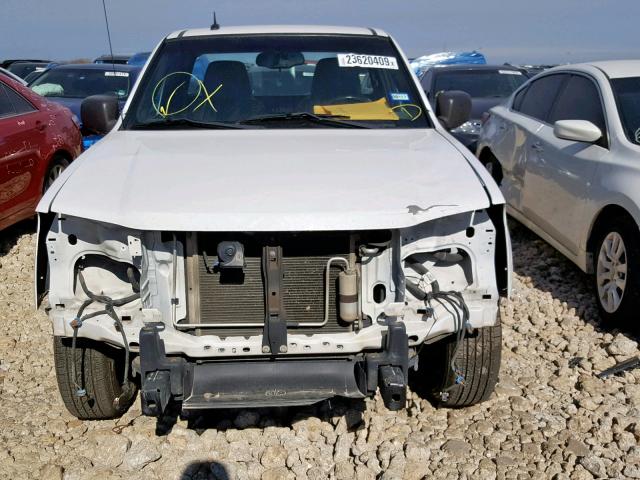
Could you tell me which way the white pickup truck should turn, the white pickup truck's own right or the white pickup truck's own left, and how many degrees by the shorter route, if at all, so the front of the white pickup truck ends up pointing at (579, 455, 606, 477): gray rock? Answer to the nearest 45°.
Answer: approximately 90° to the white pickup truck's own left

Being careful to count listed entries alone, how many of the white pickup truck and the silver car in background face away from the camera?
0

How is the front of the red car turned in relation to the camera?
facing the viewer and to the left of the viewer

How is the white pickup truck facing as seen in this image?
toward the camera

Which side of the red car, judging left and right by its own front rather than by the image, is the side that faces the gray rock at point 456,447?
left

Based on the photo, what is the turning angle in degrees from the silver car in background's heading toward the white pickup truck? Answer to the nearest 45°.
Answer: approximately 90° to its right

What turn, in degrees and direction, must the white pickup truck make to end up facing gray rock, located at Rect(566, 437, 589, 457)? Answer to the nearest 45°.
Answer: approximately 90° to its left

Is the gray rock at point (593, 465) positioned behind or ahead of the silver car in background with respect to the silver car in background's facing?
ahead

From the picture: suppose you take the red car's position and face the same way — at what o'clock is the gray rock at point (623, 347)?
The gray rock is roughly at 9 o'clock from the red car.

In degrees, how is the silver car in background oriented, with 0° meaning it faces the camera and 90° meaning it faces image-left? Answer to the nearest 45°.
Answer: approximately 315°
